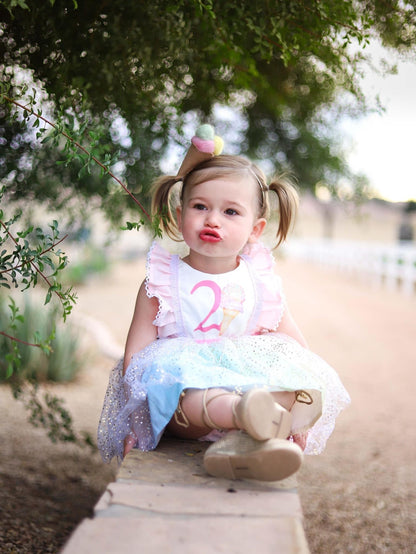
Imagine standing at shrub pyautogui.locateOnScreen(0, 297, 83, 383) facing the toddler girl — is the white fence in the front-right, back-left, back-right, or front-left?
back-left

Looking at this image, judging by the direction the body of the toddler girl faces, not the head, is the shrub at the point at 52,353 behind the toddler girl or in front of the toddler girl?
behind

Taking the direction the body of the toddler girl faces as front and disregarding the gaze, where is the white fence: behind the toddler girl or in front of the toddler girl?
behind

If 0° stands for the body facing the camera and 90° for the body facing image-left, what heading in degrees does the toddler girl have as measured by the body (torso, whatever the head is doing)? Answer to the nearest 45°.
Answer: approximately 0°

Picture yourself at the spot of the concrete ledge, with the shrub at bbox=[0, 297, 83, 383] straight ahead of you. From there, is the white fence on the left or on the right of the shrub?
right
